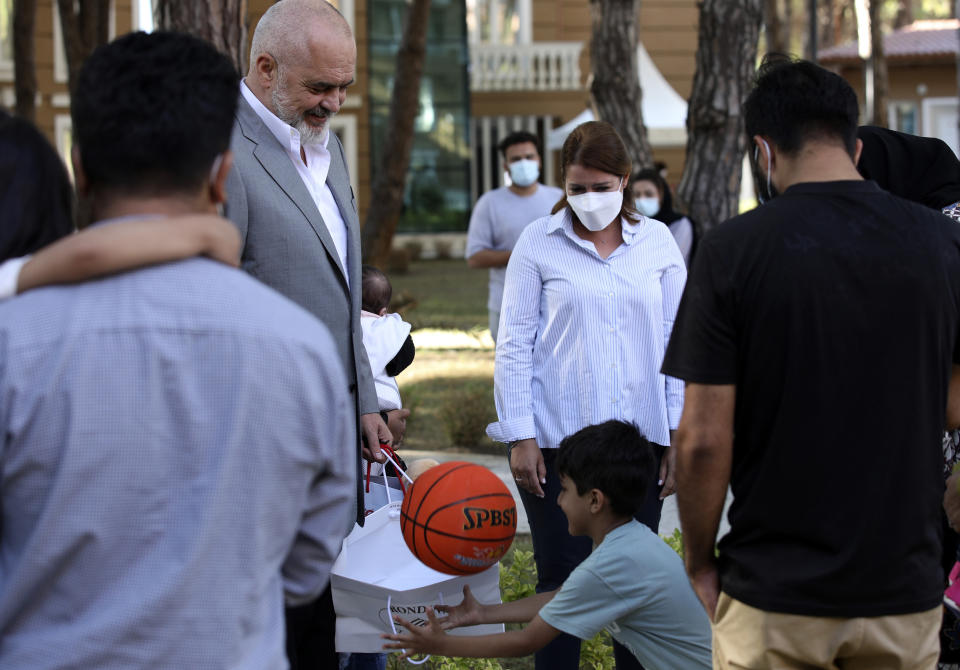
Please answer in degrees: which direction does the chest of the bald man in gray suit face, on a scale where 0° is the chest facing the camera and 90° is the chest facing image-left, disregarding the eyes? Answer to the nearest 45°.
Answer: approximately 315°

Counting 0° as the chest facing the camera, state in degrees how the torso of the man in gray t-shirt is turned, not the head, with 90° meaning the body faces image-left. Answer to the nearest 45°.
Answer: approximately 0°

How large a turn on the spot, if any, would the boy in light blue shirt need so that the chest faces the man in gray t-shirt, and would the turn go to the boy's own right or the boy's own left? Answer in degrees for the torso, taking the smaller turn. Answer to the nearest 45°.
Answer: approximately 90° to the boy's own right

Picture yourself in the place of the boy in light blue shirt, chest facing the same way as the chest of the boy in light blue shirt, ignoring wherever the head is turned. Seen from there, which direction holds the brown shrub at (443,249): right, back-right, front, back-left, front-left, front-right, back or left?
right

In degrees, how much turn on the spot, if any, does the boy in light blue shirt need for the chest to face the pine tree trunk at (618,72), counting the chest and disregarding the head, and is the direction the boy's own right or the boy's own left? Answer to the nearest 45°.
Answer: approximately 90° to the boy's own right

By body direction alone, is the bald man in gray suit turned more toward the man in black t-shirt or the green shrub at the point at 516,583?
the man in black t-shirt

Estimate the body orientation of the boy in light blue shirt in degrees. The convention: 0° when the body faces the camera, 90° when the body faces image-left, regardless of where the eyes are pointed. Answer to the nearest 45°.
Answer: approximately 90°

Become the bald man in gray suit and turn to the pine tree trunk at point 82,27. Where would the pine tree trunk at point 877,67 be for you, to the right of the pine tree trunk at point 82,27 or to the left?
right

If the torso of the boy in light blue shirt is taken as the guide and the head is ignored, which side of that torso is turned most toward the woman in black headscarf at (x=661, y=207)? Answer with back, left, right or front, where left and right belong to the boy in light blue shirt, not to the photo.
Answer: right

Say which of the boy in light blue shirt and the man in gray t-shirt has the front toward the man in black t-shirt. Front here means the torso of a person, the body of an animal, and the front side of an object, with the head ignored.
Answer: the man in gray t-shirt
